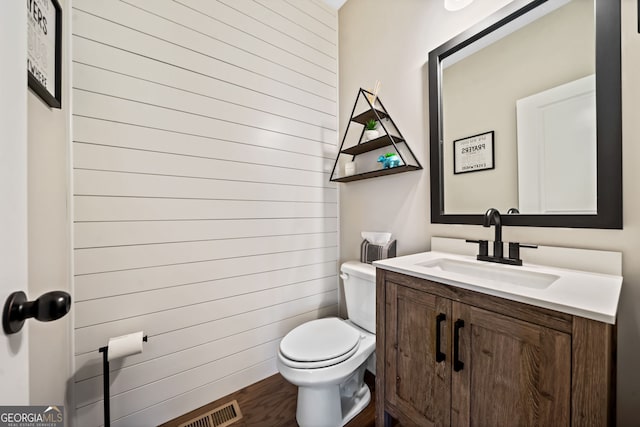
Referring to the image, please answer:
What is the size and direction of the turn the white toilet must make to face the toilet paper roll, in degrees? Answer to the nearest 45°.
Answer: approximately 45° to its right

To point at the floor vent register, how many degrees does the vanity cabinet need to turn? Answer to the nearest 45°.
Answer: approximately 45° to its right

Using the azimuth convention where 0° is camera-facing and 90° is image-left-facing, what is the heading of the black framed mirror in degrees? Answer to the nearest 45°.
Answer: approximately 45°

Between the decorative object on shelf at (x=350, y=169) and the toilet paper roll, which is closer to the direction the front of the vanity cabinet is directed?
the toilet paper roll

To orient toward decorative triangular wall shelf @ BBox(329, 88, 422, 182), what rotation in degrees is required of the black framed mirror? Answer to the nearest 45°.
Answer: approximately 45° to its right

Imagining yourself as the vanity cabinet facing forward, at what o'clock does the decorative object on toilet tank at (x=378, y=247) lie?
The decorative object on toilet tank is roughly at 3 o'clock from the vanity cabinet.
